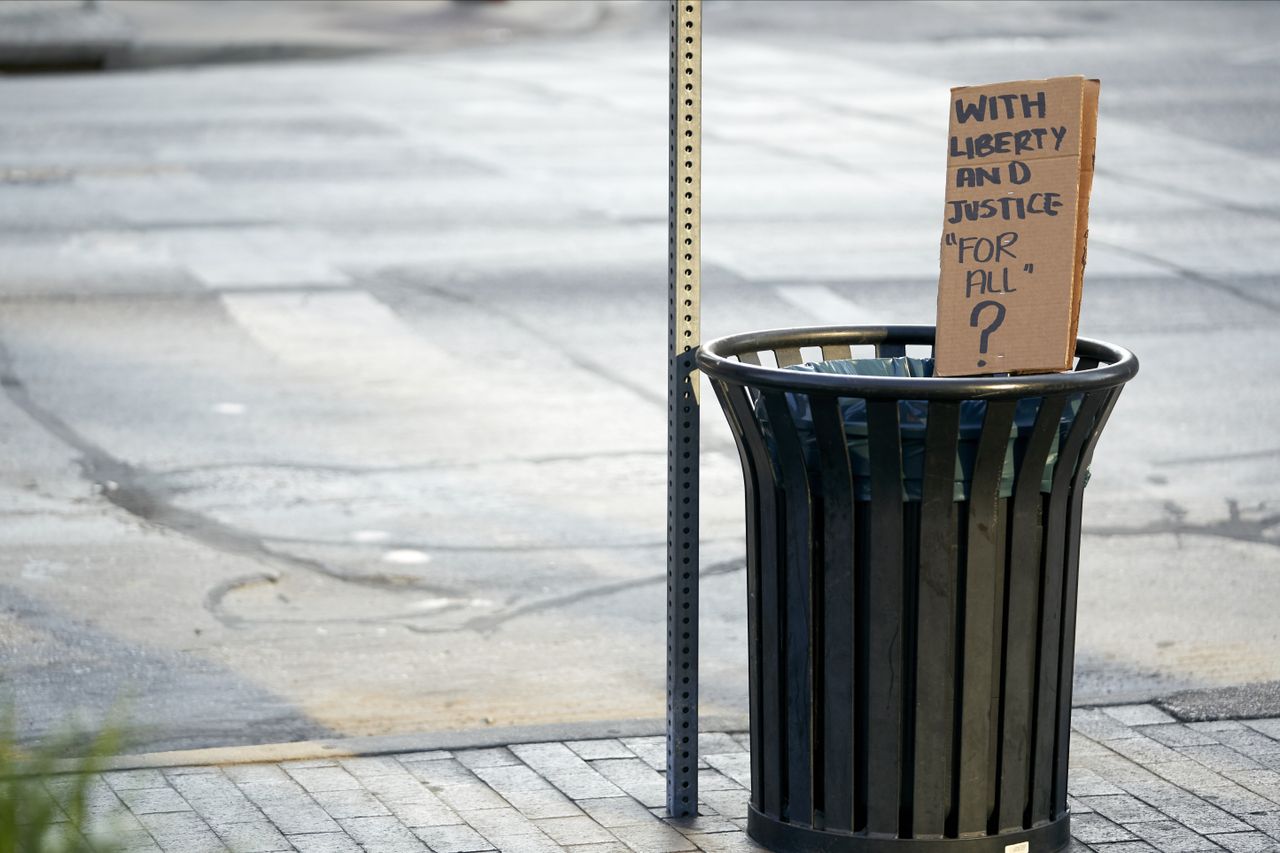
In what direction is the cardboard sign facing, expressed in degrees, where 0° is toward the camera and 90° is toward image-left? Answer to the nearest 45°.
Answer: approximately 0°

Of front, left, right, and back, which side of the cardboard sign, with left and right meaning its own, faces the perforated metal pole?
right
